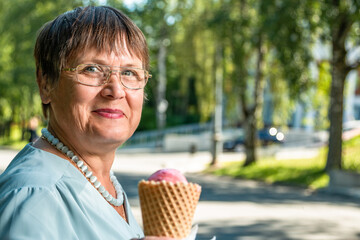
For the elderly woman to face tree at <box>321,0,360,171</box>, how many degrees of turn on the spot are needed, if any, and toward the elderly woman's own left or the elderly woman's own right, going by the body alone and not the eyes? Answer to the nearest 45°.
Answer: approximately 90° to the elderly woman's own left

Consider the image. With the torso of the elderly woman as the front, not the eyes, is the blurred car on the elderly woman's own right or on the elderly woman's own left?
on the elderly woman's own left

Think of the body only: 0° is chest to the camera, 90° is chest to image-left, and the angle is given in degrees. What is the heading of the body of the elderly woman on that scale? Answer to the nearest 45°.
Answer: approximately 315°
